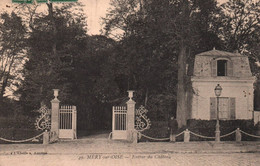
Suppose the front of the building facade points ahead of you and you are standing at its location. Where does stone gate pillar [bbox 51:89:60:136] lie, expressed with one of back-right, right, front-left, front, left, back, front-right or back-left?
front-right

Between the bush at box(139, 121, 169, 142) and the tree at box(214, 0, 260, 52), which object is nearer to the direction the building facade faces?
the bush

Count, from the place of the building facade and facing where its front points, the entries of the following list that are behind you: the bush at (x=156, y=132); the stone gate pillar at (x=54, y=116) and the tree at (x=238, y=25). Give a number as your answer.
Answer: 1

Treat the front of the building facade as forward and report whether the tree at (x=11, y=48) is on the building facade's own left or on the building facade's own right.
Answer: on the building facade's own right

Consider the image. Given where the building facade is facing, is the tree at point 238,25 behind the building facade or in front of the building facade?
behind

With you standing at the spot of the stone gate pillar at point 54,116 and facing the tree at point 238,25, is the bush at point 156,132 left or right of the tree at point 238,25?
right

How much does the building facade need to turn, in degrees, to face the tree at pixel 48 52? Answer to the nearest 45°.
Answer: approximately 90° to its right

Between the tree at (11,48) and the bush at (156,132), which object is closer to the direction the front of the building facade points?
the bush

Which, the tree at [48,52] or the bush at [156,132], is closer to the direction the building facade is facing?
the bush

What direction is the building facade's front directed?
toward the camera
